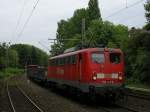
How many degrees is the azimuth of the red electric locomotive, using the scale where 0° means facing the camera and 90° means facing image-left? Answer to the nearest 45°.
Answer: approximately 315°
